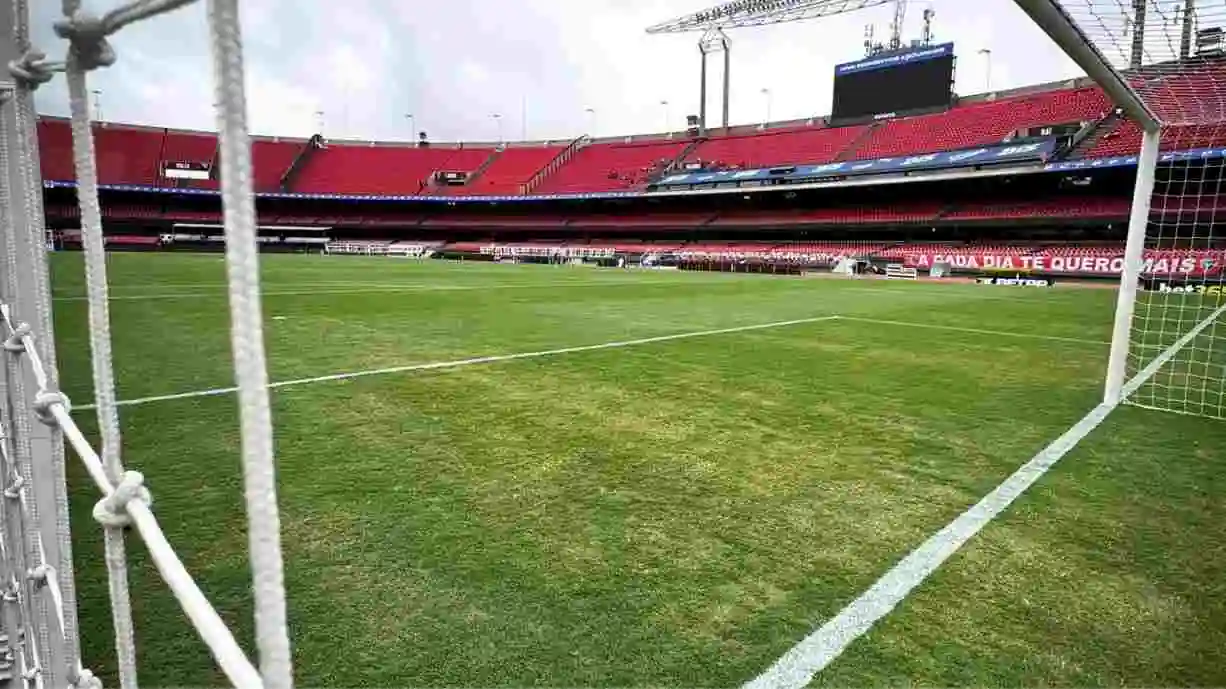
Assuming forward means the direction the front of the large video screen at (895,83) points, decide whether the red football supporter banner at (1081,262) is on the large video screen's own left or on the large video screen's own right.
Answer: on the large video screen's own left

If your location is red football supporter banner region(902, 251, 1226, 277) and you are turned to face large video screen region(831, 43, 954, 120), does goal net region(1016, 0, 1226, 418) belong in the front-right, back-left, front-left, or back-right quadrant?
back-left

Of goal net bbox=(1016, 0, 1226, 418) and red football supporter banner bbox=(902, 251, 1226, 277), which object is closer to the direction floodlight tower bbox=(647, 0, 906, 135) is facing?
the goal net

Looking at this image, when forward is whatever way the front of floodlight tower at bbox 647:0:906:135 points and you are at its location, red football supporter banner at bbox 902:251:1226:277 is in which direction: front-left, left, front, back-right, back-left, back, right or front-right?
left

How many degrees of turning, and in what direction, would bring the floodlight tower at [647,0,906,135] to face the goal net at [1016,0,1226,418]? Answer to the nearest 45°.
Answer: approximately 45° to its left

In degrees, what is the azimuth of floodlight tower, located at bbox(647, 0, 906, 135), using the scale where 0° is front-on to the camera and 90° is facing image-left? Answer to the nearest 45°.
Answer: approximately 45°

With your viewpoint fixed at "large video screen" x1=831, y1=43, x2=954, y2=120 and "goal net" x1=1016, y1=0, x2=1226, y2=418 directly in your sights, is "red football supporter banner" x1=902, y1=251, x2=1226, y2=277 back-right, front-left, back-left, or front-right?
front-left

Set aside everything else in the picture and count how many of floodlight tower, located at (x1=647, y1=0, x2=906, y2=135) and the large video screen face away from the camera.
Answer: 0

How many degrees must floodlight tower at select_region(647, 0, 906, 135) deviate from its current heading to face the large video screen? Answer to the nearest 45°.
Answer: approximately 135° to its left

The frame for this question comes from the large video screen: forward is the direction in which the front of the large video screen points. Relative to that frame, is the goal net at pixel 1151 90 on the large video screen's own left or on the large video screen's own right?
on the large video screen's own left

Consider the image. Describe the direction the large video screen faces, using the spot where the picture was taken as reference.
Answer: facing the viewer and to the left of the viewer

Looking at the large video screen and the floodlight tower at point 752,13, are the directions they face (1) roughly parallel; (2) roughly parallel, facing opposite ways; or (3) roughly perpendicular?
roughly parallel

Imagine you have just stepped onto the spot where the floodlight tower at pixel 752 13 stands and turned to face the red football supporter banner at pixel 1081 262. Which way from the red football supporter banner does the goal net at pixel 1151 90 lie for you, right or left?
right
